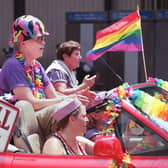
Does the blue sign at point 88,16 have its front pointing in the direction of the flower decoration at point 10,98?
yes

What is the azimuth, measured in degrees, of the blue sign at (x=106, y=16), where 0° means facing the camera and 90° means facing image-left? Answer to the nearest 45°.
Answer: approximately 0°

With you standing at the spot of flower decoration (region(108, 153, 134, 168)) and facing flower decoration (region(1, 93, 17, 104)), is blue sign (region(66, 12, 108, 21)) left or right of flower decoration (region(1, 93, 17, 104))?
right

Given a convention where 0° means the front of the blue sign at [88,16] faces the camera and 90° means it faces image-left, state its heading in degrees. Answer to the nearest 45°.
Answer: approximately 0°

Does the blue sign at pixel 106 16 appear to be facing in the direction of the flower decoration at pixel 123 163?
yes

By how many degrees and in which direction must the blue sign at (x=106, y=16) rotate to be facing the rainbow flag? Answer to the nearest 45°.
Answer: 0° — it already faces it

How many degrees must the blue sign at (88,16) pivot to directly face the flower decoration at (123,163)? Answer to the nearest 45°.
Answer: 0° — it already faces it

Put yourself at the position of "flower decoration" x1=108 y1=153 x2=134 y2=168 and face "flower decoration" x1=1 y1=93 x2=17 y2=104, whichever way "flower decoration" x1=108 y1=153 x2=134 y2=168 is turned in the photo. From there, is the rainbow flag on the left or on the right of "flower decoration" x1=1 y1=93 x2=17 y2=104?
right

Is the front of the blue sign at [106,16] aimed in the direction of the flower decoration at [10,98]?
yes
